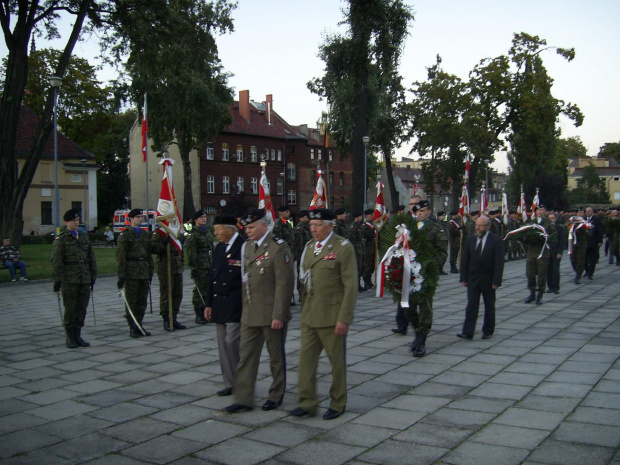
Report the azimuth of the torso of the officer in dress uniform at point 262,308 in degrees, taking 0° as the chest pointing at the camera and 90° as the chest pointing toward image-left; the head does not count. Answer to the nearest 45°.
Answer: approximately 45°

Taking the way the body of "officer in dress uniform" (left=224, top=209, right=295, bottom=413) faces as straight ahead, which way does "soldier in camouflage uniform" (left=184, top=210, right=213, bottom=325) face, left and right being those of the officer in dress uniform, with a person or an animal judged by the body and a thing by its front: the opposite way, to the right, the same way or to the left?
to the left

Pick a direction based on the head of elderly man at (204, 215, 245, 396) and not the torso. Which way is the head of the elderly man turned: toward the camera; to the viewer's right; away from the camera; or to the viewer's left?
to the viewer's left

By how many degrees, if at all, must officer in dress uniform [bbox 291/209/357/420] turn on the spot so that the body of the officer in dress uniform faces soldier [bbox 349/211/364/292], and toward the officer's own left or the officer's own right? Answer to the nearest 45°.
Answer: approximately 135° to the officer's own right

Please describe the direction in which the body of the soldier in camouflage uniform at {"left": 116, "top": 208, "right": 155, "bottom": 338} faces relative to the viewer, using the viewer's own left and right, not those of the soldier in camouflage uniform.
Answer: facing the viewer and to the right of the viewer

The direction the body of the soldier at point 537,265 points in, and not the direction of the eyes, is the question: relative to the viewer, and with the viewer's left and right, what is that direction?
facing the viewer and to the left of the viewer

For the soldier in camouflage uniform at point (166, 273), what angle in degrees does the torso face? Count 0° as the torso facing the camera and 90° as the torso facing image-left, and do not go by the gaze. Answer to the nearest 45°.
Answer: approximately 315°

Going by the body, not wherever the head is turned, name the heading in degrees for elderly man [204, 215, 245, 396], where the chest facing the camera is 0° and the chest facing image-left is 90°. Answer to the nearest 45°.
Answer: approximately 45°

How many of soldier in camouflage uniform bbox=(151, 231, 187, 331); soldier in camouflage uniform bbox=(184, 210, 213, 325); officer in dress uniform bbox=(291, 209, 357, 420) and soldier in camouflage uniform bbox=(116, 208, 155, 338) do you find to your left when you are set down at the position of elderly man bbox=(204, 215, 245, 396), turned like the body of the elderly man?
1

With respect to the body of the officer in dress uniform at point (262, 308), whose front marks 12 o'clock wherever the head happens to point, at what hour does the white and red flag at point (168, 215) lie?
The white and red flag is roughly at 4 o'clock from the officer in dress uniform.

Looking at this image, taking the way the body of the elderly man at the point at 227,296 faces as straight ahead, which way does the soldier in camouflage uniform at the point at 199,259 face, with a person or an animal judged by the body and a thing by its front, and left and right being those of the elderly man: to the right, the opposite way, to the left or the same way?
to the left

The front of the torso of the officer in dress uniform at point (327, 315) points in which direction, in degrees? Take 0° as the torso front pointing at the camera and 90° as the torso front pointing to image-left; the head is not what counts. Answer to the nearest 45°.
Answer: approximately 45°

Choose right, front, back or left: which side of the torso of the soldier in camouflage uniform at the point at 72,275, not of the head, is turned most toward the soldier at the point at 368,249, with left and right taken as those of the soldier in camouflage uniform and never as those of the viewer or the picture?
left

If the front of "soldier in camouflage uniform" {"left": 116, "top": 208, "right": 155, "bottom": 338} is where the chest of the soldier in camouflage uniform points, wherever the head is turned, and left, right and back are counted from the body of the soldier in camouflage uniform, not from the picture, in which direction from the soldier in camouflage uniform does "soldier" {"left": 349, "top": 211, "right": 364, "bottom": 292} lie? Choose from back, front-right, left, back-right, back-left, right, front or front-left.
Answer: left
